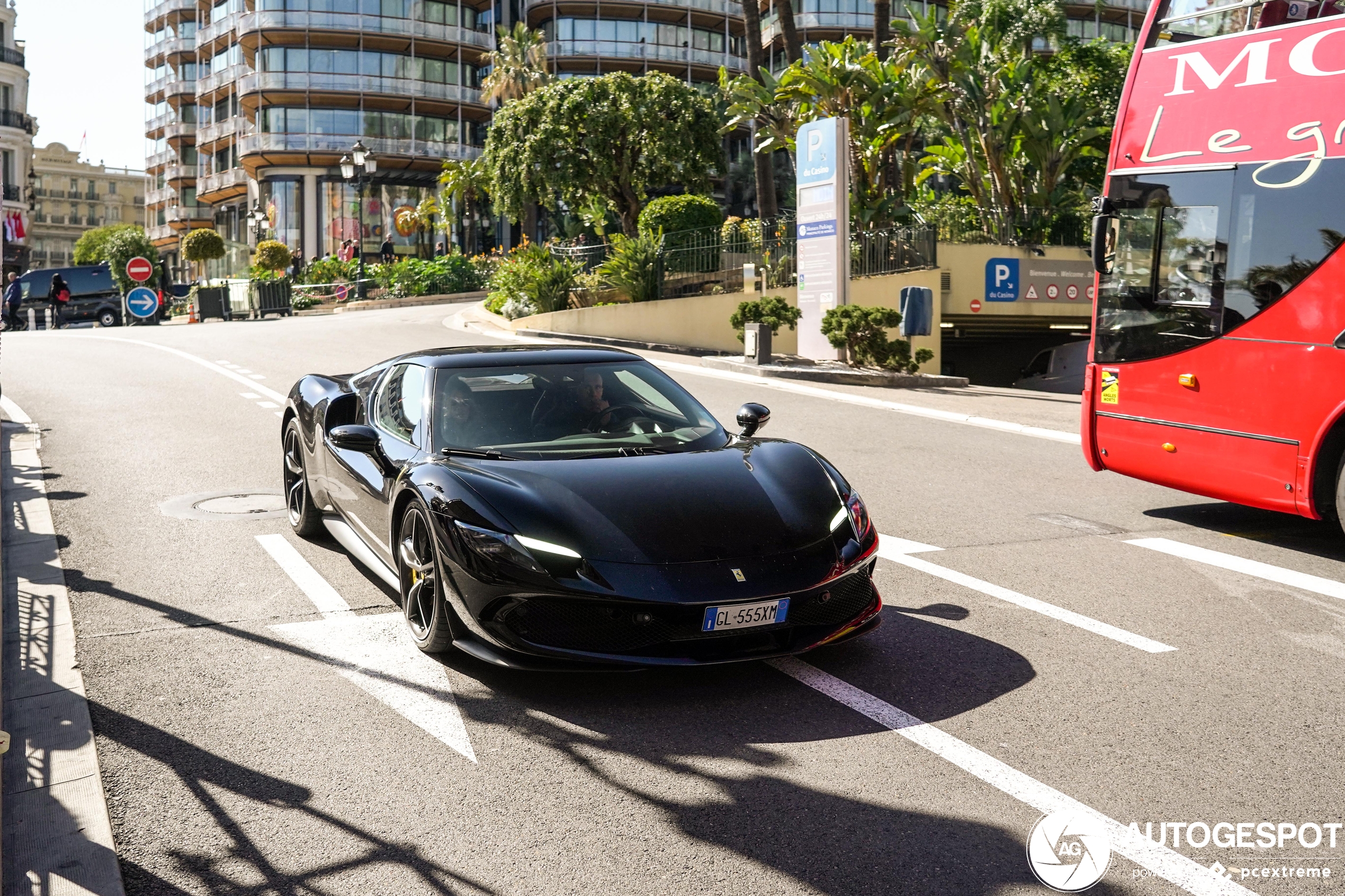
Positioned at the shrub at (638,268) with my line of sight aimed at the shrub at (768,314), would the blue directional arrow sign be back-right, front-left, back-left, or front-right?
back-right

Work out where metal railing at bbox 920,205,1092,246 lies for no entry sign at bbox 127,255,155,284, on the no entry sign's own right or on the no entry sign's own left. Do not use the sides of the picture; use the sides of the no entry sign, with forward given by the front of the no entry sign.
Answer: on the no entry sign's own left

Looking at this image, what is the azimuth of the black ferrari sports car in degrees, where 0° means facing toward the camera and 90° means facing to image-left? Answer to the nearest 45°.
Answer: approximately 315°

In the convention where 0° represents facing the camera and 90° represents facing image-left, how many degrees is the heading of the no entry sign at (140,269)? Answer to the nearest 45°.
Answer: approximately 0°

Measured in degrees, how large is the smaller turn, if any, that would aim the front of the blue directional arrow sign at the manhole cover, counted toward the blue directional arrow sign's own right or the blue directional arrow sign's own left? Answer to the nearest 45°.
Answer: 0° — it already faces it

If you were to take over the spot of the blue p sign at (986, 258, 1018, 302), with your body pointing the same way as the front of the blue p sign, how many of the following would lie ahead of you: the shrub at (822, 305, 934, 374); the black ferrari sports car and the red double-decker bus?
3

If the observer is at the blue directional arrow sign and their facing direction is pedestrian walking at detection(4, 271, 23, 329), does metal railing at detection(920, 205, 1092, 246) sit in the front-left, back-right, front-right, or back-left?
back-right

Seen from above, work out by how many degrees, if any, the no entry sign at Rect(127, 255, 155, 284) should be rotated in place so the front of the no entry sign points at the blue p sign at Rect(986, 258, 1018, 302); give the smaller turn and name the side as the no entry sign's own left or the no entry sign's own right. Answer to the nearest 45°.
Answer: approximately 45° to the no entry sign's own left
